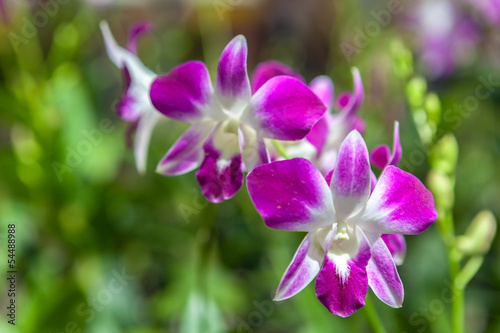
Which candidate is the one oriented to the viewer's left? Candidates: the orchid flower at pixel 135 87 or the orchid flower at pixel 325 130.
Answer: the orchid flower at pixel 135 87

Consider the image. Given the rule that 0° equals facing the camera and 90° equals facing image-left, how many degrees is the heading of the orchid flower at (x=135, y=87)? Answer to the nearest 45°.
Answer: approximately 90°

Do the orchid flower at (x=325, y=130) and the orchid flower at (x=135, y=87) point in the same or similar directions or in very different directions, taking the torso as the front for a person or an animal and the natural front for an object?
very different directions

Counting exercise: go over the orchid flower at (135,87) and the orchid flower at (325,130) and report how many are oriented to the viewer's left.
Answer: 1
